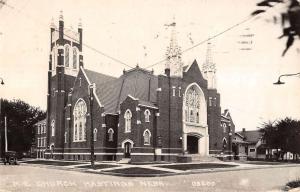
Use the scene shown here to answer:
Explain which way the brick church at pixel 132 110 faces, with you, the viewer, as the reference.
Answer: facing the viewer and to the right of the viewer
